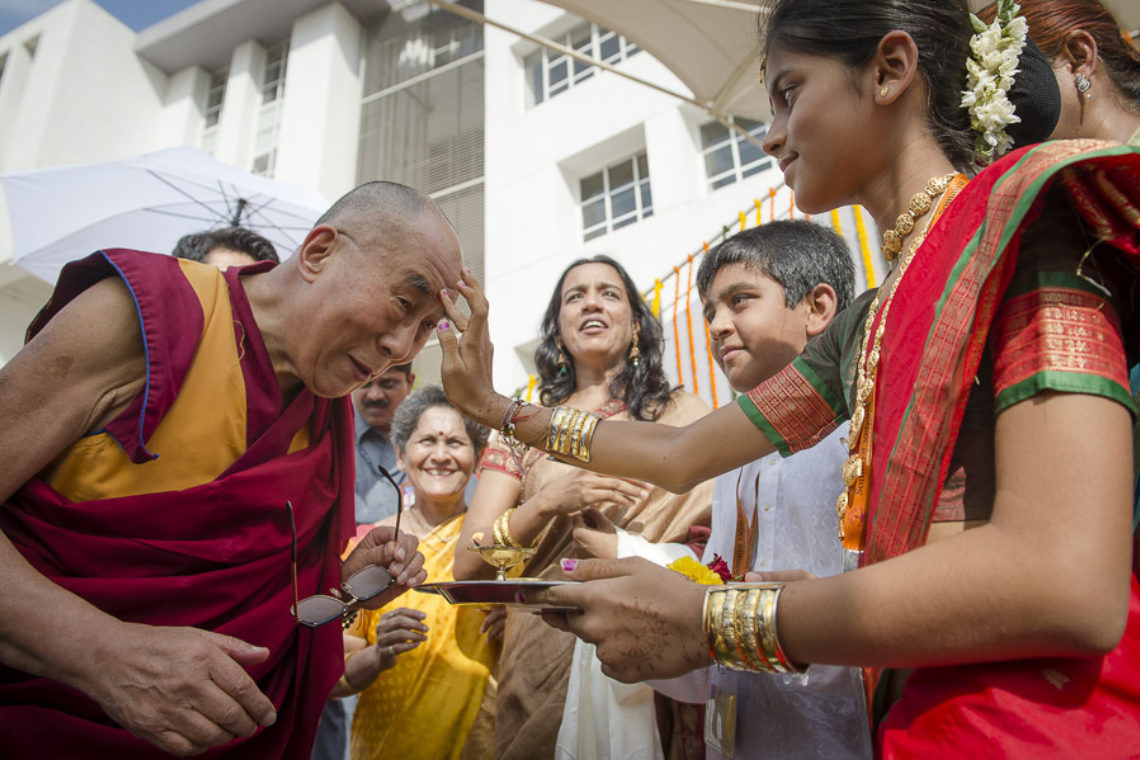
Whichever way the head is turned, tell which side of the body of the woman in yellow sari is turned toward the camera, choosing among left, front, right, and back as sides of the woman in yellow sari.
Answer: front

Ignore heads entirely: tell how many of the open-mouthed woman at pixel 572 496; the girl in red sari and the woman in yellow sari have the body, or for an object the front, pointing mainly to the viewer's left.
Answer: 1

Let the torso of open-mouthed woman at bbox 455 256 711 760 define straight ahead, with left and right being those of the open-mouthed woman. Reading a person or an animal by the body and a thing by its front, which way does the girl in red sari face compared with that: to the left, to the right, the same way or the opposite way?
to the right

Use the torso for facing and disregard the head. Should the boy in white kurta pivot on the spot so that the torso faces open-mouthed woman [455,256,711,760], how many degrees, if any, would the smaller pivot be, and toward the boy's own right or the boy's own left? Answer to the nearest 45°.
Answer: approximately 90° to the boy's own right

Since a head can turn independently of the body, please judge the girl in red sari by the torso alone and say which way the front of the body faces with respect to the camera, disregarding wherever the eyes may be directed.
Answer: to the viewer's left

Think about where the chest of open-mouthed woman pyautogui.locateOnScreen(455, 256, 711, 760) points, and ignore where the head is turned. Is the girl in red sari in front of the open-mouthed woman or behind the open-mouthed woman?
in front

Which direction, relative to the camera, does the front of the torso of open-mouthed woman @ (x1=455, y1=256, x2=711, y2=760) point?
toward the camera

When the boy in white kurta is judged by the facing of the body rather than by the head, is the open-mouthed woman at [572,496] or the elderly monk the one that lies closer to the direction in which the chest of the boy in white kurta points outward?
the elderly monk

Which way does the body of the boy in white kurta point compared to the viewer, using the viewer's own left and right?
facing the viewer and to the left of the viewer
